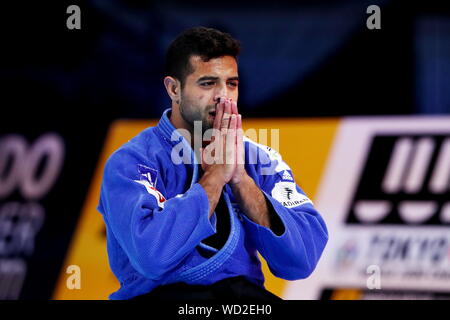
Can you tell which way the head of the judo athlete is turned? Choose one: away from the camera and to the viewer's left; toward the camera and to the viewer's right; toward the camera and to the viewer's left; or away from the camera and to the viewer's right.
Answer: toward the camera and to the viewer's right

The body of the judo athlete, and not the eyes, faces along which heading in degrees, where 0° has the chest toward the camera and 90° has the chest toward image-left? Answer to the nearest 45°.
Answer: approximately 315°
